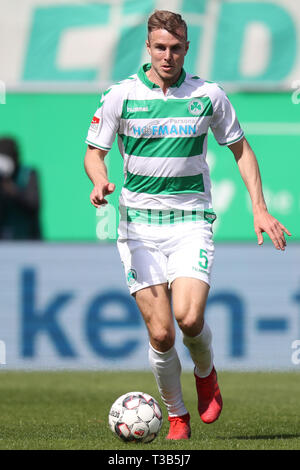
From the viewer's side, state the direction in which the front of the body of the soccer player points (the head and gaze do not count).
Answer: toward the camera
